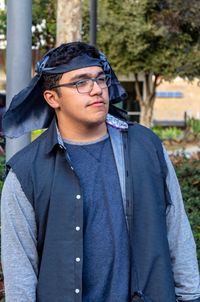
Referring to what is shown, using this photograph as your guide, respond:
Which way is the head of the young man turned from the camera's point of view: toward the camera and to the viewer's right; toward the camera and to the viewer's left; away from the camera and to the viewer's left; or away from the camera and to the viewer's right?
toward the camera and to the viewer's right

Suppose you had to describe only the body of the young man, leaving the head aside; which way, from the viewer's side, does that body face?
toward the camera

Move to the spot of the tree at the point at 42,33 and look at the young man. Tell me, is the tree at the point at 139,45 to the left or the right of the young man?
left

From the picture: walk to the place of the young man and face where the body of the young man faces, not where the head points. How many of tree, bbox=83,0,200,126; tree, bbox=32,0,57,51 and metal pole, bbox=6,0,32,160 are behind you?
3

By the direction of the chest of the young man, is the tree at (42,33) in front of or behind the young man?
behind

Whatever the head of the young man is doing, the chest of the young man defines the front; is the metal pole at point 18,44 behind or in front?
behind

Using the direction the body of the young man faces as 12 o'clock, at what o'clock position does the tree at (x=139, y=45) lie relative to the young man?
The tree is roughly at 6 o'clock from the young man.
